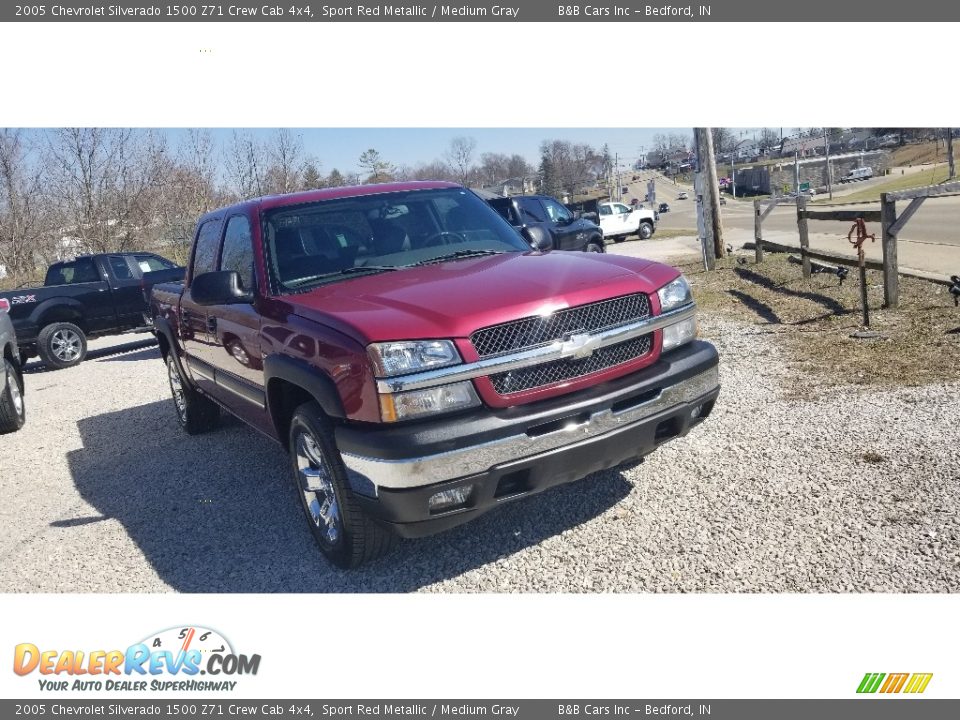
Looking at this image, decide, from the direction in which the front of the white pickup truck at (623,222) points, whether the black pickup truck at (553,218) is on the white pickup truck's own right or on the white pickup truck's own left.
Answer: on the white pickup truck's own right

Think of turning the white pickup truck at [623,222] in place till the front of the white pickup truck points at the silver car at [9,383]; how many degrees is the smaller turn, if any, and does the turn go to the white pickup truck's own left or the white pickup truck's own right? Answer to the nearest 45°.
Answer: approximately 90° to the white pickup truck's own right

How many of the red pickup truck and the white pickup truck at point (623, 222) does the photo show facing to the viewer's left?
0

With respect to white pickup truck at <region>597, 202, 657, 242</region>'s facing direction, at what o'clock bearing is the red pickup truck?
The red pickup truck is roughly at 3 o'clock from the white pickup truck.

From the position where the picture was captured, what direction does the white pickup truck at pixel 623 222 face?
facing to the right of the viewer

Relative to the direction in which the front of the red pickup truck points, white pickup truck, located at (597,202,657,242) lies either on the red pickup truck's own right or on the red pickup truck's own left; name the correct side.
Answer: on the red pickup truck's own left

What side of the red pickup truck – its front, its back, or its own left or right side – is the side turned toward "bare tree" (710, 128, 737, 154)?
left

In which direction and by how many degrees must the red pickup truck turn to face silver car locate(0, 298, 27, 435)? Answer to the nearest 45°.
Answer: approximately 180°

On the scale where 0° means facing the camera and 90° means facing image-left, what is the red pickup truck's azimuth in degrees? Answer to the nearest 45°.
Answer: approximately 315°
